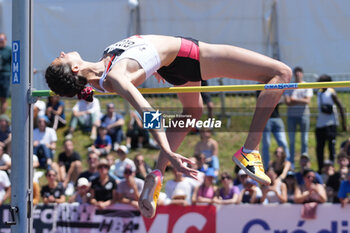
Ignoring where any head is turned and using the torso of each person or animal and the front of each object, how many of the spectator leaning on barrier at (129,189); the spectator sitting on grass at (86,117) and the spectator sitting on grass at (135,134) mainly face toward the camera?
3

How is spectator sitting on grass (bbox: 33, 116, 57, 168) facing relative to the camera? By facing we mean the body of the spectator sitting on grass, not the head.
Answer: toward the camera

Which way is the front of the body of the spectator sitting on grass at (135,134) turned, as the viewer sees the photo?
toward the camera

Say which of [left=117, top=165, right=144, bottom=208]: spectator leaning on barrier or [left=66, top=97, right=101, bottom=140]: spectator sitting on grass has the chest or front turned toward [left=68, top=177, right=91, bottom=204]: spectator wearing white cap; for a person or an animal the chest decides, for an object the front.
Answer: [left=66, top=97, right=101, bottom=140]: spectator sitting on grass

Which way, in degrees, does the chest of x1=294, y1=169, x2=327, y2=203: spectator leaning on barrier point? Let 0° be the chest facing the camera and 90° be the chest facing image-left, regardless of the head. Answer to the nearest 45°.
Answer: approximately 0°

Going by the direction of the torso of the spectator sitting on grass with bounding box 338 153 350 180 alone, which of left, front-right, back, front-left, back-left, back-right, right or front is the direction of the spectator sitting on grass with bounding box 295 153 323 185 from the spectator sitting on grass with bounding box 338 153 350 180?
right

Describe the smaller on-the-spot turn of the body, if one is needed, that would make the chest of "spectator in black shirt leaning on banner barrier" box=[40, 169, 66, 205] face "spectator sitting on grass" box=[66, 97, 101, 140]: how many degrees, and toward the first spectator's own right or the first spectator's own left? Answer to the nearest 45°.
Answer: approximately 180°

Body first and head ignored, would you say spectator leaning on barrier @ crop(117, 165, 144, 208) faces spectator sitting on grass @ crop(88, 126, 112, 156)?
no

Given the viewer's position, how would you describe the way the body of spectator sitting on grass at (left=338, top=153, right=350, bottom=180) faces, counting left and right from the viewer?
facing the viewer

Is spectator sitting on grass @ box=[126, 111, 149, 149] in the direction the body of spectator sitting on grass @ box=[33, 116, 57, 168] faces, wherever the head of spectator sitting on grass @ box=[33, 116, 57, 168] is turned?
no

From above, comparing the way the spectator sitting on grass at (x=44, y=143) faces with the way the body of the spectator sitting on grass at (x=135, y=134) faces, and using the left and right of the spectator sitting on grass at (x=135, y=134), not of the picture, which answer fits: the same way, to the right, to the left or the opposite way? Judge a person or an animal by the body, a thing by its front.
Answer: the same way

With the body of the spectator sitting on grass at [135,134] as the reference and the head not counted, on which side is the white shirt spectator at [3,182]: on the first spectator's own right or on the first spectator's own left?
on the first spectator's own right

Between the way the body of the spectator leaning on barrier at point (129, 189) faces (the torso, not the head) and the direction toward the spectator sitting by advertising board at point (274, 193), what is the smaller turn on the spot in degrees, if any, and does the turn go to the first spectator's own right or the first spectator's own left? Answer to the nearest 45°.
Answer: approximately 90° to the first spectator's own left

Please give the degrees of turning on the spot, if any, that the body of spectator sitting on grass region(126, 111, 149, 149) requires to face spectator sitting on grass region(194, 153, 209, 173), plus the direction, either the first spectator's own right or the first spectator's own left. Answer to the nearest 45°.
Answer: approximately 45° to the first spectator's own left

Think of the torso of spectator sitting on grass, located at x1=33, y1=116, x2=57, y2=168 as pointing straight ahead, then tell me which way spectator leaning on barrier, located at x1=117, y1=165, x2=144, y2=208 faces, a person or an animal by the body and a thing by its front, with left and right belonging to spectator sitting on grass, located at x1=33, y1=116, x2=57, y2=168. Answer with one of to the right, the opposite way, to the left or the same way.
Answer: the same way

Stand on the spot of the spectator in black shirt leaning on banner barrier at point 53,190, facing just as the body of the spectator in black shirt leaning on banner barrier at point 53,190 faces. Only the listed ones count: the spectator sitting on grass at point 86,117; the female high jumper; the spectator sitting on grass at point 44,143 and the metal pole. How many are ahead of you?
2

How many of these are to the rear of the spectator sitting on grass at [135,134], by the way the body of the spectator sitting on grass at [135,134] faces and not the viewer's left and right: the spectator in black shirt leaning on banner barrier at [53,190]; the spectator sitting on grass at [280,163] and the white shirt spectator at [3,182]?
0

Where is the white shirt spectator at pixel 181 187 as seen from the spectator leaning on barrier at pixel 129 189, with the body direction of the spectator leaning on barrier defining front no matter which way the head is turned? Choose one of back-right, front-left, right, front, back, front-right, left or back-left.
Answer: left

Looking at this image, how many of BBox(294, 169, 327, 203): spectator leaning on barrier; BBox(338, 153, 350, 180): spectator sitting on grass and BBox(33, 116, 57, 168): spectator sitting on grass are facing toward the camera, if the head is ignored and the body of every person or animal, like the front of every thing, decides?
3
